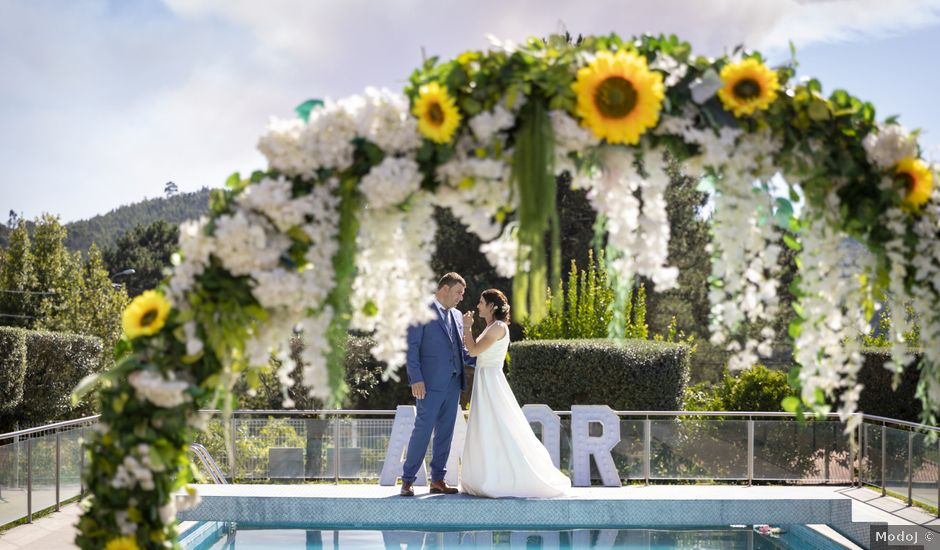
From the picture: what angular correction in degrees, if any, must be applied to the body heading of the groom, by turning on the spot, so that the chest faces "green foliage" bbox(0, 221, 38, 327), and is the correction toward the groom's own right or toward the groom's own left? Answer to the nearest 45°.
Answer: approximately 180°

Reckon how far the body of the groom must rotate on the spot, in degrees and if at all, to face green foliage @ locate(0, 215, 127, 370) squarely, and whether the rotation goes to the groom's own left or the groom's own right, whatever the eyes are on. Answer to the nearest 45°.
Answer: approximately 180°

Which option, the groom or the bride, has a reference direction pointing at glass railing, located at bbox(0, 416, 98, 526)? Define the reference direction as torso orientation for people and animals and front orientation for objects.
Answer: the bride

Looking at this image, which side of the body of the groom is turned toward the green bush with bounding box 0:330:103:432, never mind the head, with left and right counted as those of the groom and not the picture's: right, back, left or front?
back

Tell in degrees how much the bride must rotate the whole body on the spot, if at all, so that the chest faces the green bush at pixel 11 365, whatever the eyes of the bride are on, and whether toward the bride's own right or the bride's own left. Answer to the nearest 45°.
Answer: approximately 45° to the bride's own right

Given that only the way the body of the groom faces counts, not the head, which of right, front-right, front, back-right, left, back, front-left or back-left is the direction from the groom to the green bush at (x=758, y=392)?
left

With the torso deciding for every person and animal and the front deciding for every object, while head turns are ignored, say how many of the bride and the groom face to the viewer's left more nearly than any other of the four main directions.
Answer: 1

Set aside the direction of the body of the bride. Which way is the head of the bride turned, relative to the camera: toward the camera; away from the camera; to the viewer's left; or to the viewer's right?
to the viewer's left

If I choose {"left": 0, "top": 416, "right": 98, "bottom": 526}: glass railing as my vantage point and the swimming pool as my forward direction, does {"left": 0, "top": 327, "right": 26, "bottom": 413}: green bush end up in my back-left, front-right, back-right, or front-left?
back-left

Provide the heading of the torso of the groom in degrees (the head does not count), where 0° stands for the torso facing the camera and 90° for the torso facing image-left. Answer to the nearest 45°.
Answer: approximately 315°

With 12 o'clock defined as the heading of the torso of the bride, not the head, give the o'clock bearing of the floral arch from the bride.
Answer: The floral arch is roughly at 9 o'clock from the bride.

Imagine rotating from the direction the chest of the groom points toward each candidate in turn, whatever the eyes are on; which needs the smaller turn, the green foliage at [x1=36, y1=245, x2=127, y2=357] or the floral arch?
the floral arch

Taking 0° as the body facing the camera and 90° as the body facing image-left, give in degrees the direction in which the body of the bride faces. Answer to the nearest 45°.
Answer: approximately 90°

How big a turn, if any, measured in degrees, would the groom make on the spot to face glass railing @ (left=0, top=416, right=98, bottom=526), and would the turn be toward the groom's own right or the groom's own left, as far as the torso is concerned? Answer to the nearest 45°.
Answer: approximately 135° to the groom's own right
